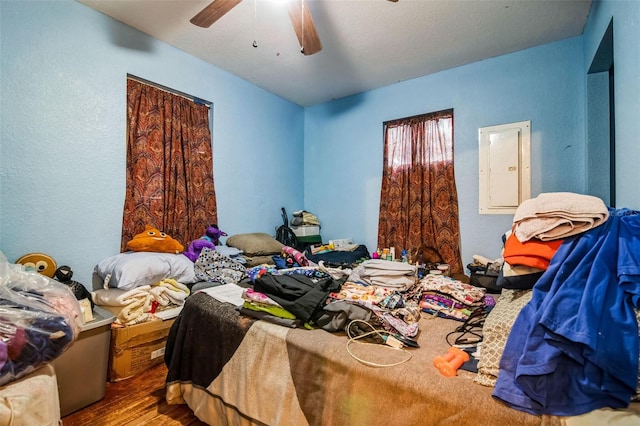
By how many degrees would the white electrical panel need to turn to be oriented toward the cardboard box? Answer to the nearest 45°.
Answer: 0° — it already faces it

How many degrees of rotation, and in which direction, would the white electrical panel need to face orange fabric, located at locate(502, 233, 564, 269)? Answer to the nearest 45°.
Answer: approximately 45° to its left

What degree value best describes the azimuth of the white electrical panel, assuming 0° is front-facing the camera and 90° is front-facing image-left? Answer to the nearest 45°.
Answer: approximately 45°

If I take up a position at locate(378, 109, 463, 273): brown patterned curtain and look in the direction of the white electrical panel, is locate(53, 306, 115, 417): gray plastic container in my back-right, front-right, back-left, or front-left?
back-right
